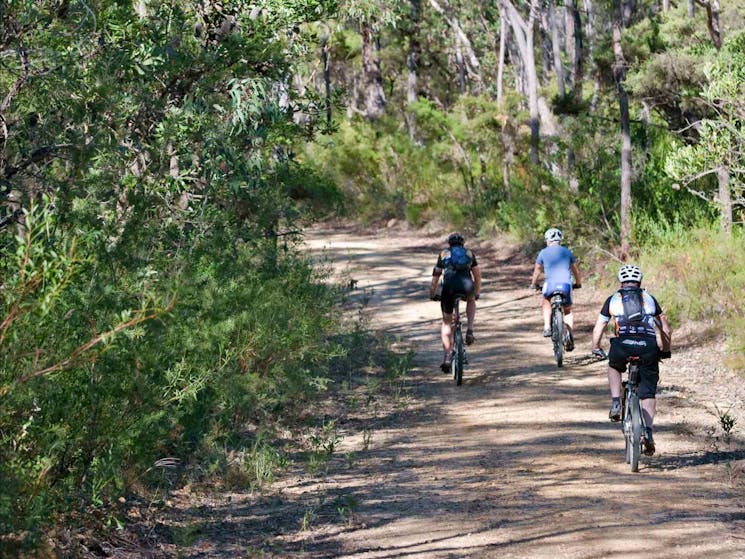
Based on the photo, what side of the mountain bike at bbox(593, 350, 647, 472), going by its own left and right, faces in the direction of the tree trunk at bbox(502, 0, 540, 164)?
front

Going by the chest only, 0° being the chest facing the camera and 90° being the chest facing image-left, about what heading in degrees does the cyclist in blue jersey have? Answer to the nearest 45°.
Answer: approximately 180°

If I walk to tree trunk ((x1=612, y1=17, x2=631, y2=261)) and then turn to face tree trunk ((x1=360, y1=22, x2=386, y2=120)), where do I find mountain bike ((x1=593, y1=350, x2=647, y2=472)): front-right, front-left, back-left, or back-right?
back-left

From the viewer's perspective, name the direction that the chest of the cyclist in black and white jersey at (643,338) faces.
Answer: away from the camera

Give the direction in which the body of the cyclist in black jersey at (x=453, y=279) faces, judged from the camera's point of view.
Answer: away from the camera

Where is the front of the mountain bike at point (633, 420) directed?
away from the camera

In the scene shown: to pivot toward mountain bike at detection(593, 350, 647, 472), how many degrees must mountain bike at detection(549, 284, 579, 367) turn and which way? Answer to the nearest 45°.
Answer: approximately 180°

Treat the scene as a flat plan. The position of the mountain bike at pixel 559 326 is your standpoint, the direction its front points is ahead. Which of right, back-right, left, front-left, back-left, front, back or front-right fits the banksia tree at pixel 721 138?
front-right

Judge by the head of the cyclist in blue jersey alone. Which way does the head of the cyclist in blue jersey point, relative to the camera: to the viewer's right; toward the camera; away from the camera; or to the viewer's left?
away from the camera

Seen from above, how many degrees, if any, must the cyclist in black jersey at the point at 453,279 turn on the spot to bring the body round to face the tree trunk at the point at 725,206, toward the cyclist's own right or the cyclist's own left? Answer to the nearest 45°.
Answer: approximately 45° to the cyclist's own right

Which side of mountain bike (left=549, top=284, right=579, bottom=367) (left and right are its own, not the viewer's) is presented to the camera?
back

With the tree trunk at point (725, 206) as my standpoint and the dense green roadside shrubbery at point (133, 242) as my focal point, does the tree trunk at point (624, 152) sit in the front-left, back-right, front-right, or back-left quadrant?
back-right

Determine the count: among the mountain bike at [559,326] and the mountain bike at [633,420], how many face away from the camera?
2

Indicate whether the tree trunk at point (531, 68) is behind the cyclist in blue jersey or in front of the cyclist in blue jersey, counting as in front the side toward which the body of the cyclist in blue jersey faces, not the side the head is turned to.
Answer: in front
